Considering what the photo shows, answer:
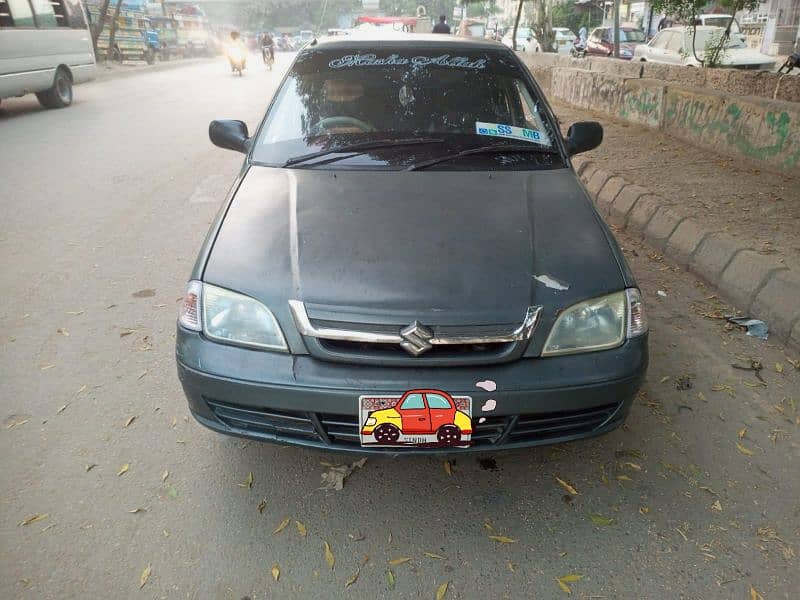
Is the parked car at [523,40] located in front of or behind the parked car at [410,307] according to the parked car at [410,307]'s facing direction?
behind

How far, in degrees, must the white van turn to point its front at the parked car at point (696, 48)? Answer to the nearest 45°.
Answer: approximately 135° to its left

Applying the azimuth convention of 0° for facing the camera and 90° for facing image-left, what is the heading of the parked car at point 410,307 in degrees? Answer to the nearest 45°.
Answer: approximately 0°

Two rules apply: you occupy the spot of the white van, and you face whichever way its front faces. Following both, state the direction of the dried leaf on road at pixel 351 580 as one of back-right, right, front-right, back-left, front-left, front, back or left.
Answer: front-left

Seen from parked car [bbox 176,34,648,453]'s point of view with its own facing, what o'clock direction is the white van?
The white van is roughly at 5 o'clock from the parked car.

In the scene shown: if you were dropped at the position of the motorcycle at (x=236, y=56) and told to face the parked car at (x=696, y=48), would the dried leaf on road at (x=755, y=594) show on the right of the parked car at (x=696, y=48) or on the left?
right
